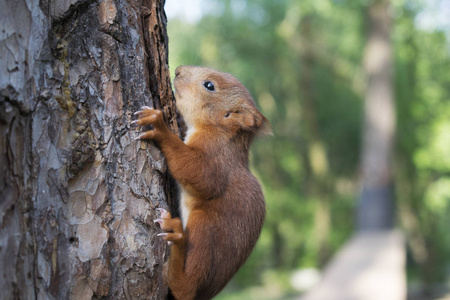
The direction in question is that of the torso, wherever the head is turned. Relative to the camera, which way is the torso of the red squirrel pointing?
to the viewer's left
